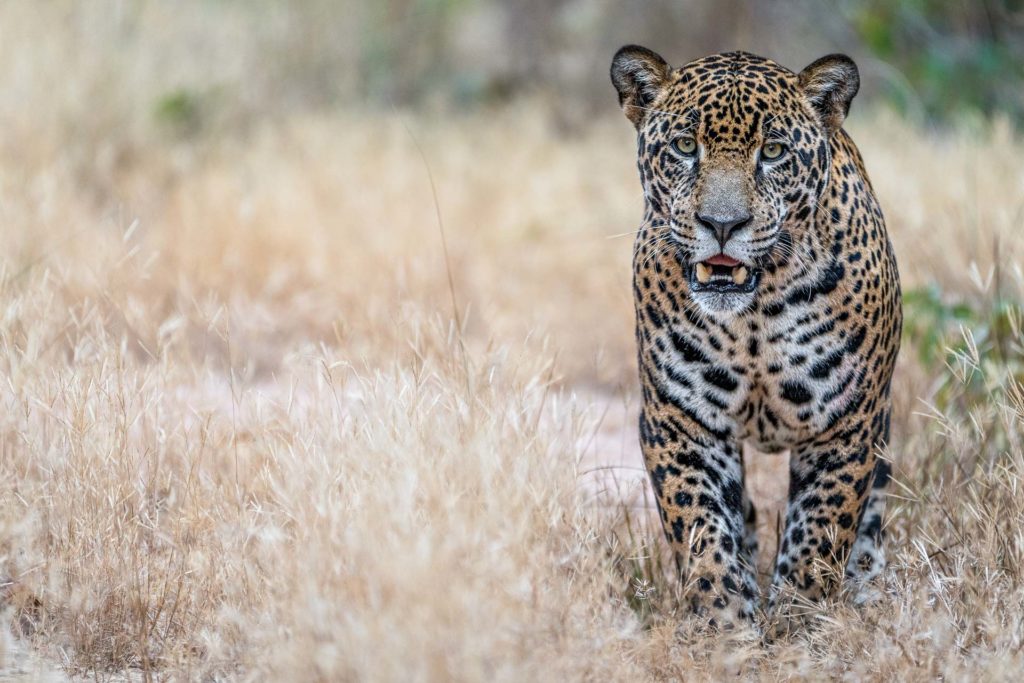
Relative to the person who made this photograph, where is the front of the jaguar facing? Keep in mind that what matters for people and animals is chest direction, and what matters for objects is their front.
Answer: facing the viewer
